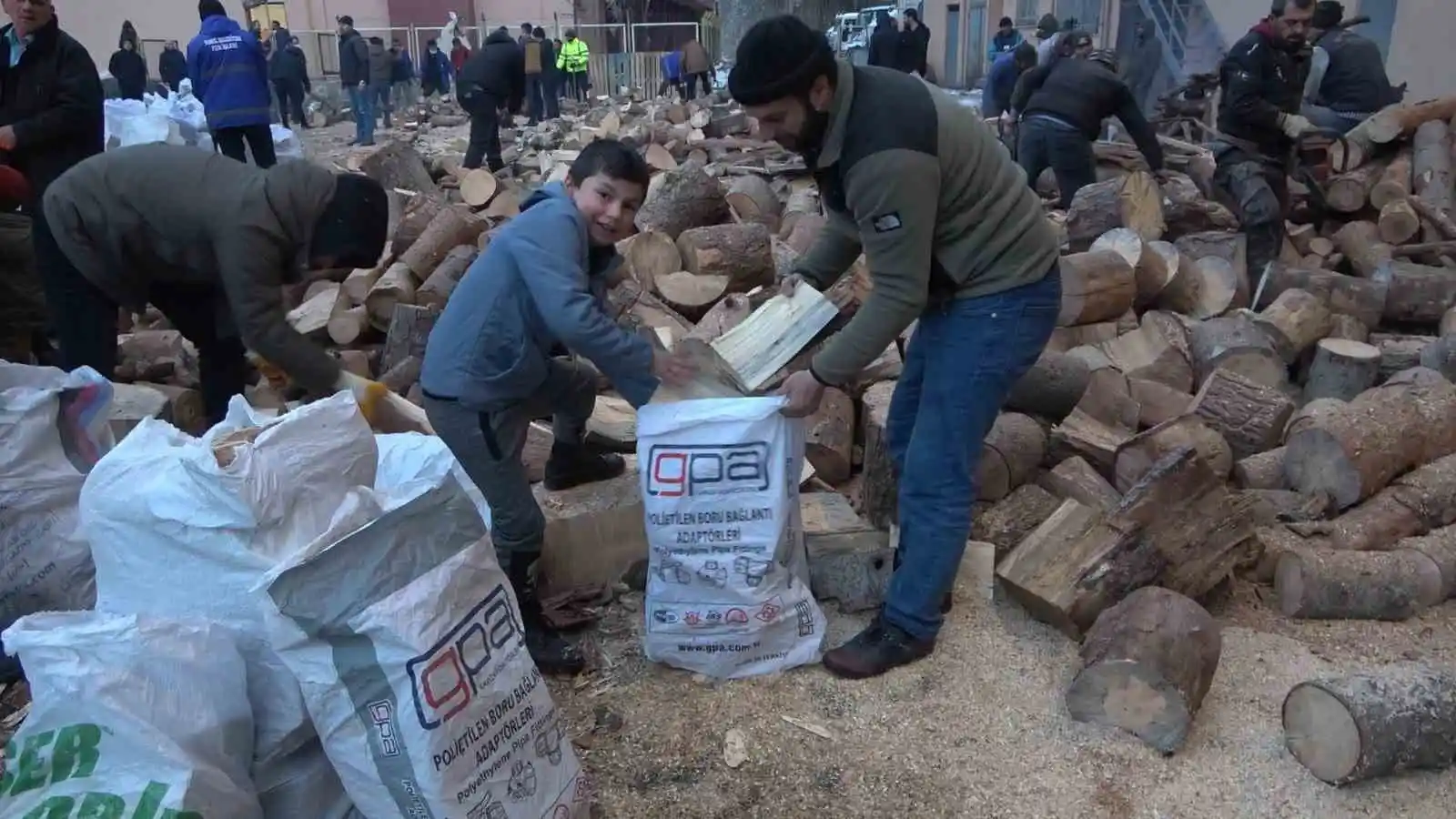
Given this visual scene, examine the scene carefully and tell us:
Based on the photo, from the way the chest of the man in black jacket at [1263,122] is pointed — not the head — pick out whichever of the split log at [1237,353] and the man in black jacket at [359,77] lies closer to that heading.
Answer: the split log

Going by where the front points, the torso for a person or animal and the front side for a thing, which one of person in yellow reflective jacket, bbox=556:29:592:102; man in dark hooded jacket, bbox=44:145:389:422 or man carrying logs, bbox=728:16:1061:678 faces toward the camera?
the person in yellow reflective jacket

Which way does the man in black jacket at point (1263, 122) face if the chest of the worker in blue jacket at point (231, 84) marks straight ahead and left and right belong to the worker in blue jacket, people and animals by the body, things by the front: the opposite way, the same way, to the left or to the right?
the opposite way

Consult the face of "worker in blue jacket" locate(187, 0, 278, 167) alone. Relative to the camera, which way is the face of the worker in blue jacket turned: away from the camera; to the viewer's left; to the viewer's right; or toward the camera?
away from the camera

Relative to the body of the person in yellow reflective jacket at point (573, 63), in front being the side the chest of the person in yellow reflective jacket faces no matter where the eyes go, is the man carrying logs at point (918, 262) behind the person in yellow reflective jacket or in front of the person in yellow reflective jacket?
in front

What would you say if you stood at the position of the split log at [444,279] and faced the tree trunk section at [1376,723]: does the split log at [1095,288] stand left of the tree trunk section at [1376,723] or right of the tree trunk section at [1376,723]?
left

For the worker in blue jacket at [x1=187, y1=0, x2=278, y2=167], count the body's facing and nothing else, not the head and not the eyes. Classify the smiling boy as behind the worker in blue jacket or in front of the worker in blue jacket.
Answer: behind

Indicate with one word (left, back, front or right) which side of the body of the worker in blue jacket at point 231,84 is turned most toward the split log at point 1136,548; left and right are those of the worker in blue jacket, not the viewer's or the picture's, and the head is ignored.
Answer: back

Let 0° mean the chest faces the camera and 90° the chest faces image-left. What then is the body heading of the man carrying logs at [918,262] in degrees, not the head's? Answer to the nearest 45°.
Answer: approximately 90°

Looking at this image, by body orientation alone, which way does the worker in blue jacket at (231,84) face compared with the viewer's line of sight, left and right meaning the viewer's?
facing away from the viewer

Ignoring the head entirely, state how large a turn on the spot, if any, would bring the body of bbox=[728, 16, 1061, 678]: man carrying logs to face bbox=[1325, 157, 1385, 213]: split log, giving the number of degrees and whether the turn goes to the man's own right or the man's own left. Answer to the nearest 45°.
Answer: approximately 135° to the man's own right

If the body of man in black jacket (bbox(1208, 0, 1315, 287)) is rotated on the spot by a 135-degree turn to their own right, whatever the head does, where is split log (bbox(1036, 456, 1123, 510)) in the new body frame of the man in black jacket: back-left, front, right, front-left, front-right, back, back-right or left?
left

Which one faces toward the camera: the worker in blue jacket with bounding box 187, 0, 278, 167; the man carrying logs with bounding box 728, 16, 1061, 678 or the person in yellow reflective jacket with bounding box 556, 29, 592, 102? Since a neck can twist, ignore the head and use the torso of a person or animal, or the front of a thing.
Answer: the person in yellow reflective jacket

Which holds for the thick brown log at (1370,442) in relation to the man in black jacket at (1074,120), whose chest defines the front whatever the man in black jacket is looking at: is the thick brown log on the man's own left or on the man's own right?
on the man's own right

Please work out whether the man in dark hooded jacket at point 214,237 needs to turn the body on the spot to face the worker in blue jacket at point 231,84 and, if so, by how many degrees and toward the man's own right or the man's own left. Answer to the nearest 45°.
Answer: approximately 90° to the man's own left

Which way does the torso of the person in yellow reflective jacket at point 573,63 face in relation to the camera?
toward the camera

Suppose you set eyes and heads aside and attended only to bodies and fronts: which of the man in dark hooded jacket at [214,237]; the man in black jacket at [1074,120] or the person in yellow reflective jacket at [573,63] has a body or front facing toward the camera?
the person in yellow reflective jacket
